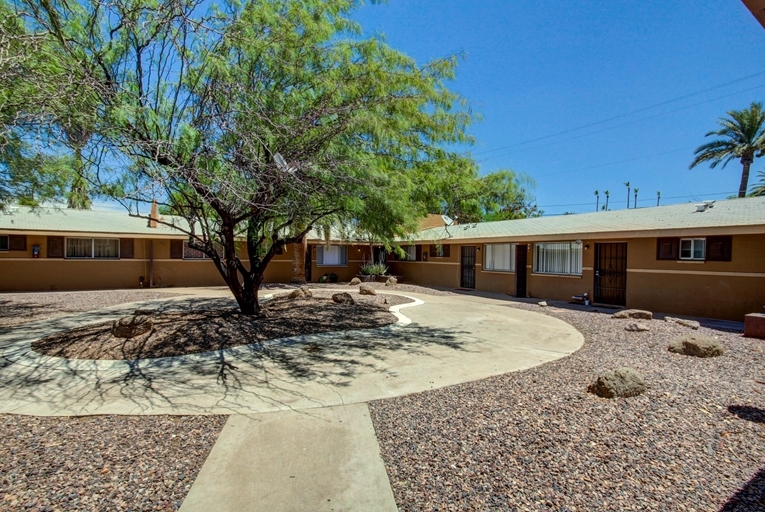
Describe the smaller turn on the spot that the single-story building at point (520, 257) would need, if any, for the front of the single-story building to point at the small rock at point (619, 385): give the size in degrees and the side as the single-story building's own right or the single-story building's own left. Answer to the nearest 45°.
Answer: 0° — it already faces it

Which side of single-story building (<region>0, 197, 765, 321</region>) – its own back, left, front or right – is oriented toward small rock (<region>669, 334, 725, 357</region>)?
front

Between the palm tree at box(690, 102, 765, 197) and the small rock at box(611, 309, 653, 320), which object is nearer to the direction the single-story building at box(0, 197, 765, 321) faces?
the small rock

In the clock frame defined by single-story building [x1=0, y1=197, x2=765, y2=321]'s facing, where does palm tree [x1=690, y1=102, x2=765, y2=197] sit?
The palm tree is roughly at 8 o'clock from the single-story building.

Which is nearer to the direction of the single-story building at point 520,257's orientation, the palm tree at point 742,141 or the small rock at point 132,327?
the small rock

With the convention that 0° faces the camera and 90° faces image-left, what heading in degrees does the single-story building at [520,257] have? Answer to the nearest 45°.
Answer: approximately 0°
